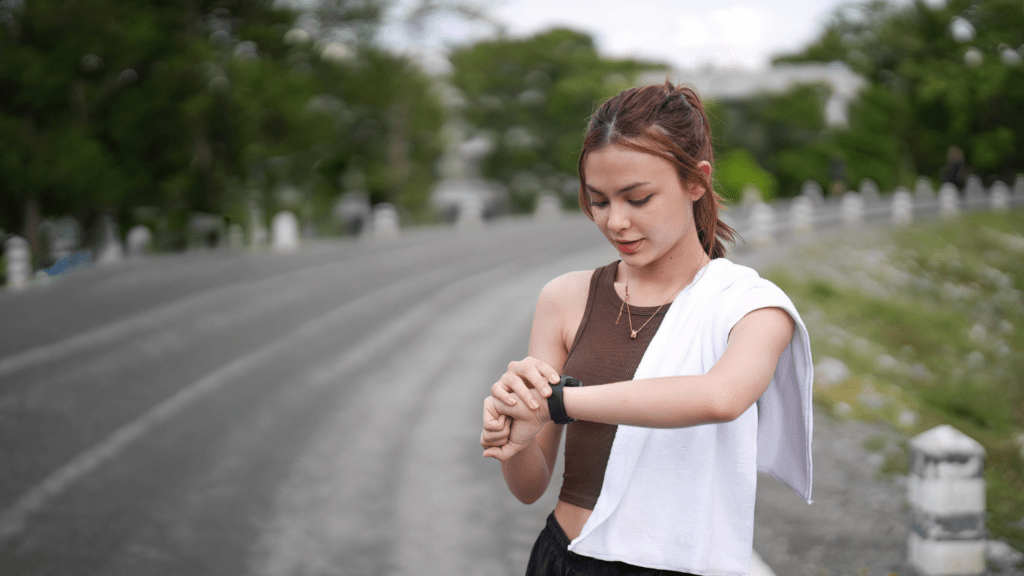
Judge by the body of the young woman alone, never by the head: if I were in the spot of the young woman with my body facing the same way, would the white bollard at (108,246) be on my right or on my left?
on my right

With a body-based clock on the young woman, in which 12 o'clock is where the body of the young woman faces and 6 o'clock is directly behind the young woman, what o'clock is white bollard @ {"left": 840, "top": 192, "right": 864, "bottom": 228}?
The white bollard is roughly at 5 o'clock from the young woman.

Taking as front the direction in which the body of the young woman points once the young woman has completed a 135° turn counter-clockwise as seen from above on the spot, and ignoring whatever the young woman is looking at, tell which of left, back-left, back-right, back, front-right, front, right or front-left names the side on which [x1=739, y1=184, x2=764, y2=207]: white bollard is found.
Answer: left

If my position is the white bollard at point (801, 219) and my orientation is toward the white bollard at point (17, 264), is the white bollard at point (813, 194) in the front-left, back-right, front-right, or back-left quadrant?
back-right

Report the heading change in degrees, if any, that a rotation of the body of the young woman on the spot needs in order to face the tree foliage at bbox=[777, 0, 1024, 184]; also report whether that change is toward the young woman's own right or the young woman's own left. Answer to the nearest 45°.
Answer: approximately 135° to the young woman's own right

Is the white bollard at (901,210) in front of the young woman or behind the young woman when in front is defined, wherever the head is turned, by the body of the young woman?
behind

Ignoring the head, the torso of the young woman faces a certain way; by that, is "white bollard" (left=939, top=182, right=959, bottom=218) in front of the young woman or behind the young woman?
behind
